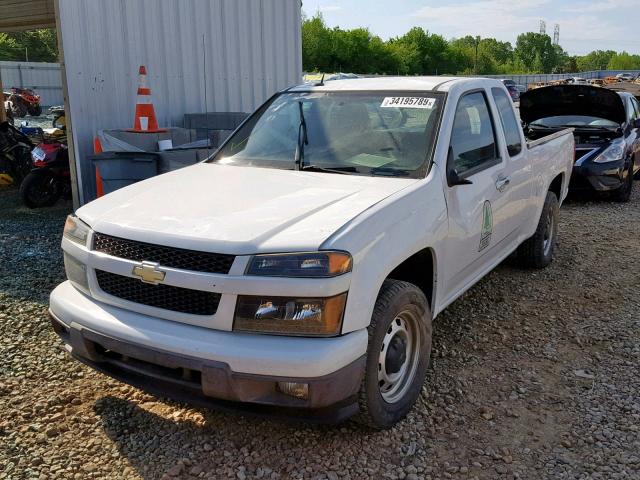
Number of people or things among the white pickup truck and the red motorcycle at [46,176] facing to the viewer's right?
0

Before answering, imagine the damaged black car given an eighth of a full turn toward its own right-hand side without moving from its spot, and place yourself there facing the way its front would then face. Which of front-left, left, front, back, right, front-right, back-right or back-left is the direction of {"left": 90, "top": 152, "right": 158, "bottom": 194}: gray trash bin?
front-left

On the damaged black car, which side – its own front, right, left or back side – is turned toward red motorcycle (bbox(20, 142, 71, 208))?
front

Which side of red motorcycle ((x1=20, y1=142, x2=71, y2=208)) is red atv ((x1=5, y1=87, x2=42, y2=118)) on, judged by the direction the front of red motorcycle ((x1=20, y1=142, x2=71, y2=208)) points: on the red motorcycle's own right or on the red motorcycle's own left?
on the red motorcycle's own right

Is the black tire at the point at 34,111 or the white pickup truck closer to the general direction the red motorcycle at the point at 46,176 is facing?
the white pickup truck

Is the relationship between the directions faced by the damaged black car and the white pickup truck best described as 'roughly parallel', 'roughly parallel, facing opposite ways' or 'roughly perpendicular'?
roughly parallel

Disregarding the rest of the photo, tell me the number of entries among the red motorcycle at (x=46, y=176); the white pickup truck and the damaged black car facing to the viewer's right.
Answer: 0

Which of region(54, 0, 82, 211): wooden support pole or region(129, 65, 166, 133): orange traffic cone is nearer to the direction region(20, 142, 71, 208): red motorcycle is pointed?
the wooden support pole

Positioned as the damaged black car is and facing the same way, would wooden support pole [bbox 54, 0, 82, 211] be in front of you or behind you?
in front

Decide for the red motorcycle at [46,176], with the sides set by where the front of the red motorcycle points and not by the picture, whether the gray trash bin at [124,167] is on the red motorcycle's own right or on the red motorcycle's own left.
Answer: on the red motorcycle's own left

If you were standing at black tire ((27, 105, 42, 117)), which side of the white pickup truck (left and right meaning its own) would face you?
right

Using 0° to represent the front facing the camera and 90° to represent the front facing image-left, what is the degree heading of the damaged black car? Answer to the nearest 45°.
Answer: approximately 45°

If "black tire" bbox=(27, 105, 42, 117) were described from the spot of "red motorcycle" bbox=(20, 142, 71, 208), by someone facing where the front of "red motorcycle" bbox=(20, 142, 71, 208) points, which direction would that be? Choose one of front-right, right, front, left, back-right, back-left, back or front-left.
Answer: back-right
